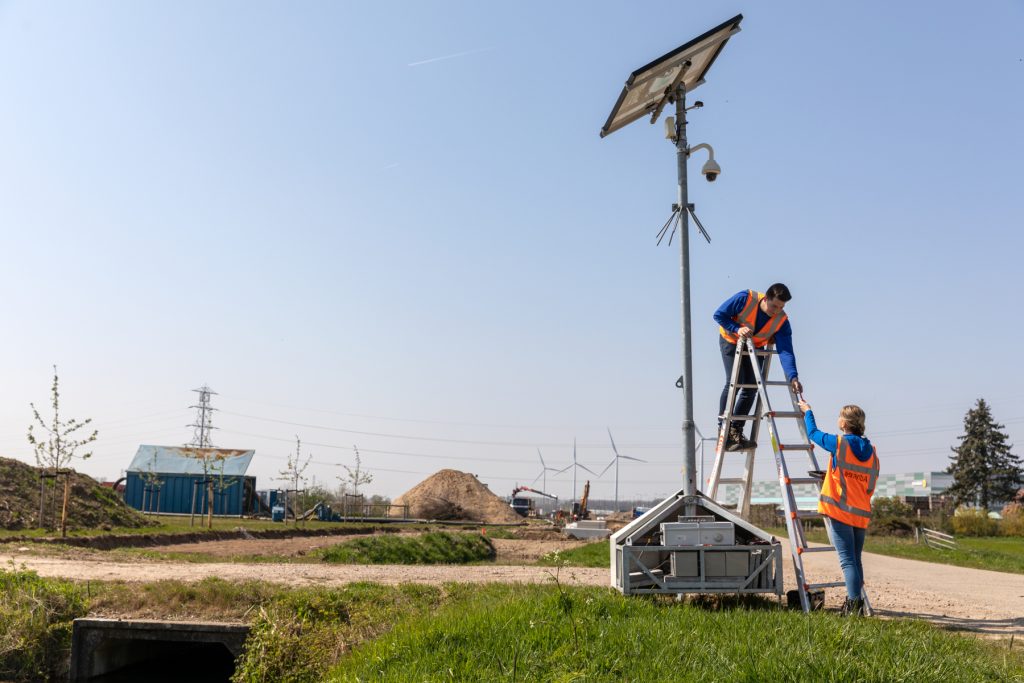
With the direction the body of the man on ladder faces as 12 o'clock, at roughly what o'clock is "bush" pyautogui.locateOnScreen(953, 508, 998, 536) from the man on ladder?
The bush is roughly at 8 o'clock from the man on ladder.

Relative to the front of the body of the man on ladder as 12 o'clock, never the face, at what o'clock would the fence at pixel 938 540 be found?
The fence is roughly at 8 o'clock from the man on ladder.

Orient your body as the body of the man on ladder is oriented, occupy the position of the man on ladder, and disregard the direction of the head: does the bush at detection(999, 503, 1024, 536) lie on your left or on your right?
on your left

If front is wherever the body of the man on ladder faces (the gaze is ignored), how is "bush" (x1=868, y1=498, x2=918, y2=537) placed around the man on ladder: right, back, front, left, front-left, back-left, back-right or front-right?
back-left

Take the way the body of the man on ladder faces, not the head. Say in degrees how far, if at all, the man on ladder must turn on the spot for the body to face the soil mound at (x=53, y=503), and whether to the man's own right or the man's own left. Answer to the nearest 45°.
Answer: approximately 180°

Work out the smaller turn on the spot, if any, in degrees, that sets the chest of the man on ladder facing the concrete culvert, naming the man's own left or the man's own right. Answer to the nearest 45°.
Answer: approximately 135° to the man's own right

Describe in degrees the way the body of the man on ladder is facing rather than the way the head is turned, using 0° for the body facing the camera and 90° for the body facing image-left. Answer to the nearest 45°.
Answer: approximately 315°
